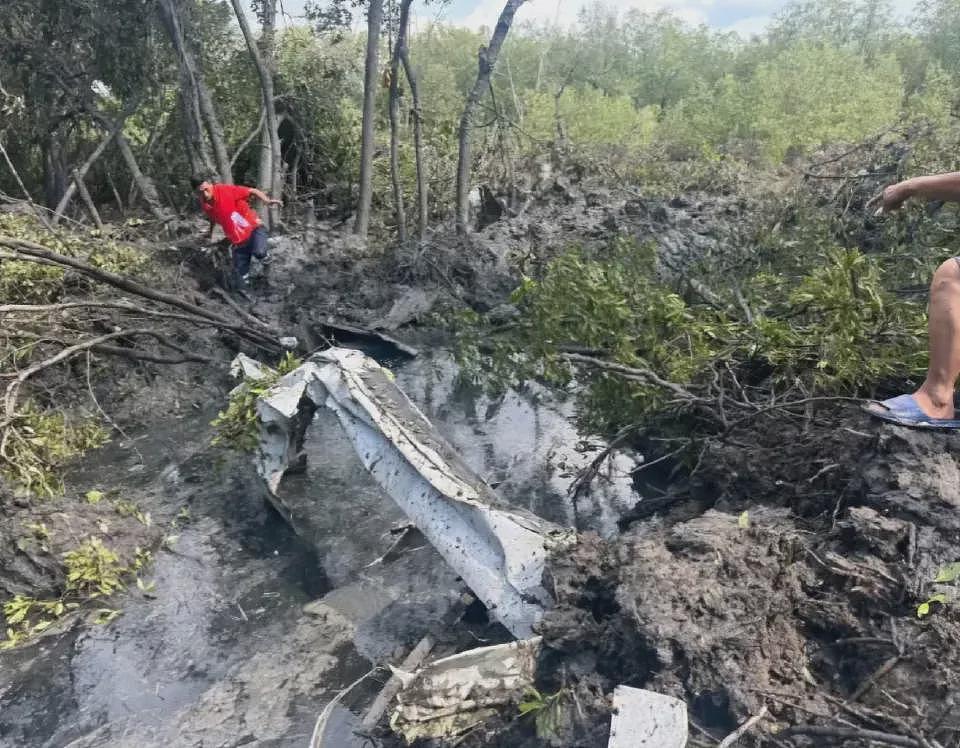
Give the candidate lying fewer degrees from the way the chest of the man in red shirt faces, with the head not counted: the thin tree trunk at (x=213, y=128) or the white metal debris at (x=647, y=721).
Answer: the white metal debris

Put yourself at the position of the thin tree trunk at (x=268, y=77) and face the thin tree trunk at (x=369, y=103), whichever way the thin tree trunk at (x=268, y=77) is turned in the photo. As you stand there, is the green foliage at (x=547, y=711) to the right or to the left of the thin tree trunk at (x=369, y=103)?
right

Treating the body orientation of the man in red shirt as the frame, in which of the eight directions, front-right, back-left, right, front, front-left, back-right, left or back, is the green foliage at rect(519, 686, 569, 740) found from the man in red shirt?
front-left

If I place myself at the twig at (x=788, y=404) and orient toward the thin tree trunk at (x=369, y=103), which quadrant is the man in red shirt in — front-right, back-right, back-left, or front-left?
front-left

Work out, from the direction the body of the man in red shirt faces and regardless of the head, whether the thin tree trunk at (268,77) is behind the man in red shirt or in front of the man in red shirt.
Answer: behind

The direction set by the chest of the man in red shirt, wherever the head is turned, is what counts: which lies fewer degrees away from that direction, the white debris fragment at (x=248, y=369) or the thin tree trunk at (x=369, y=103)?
the white debris fragment

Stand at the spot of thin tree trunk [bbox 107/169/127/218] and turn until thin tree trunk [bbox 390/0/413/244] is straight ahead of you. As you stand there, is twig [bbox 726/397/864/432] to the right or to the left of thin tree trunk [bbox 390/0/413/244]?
right
